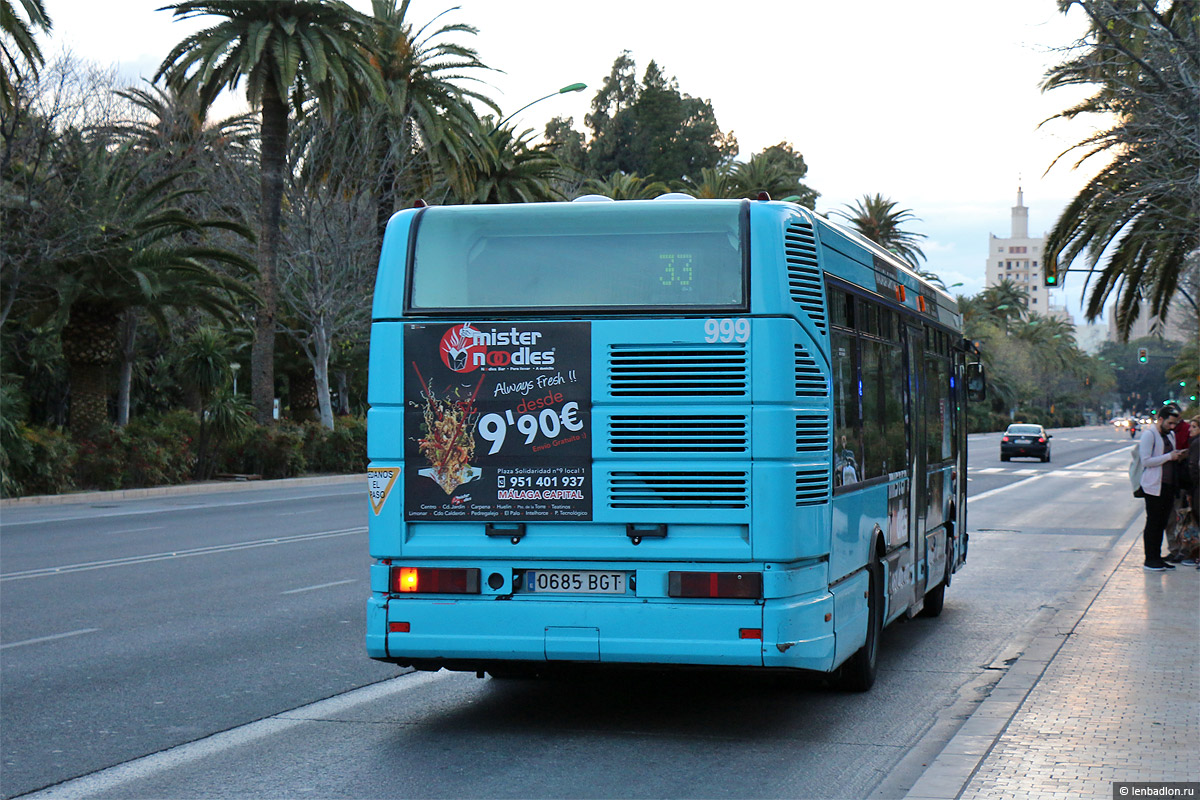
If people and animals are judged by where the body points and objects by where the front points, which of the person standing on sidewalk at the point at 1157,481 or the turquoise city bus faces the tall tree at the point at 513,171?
the turquoise city bus

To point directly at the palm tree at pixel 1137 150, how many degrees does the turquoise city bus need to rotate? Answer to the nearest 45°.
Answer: approximately 45° to its right

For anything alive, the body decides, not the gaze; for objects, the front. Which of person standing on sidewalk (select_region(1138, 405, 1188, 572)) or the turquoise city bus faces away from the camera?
the turquoise city bus

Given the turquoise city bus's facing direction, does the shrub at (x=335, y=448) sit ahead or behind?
ahead

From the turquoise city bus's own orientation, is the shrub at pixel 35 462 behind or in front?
in front

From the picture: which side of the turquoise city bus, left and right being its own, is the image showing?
back
